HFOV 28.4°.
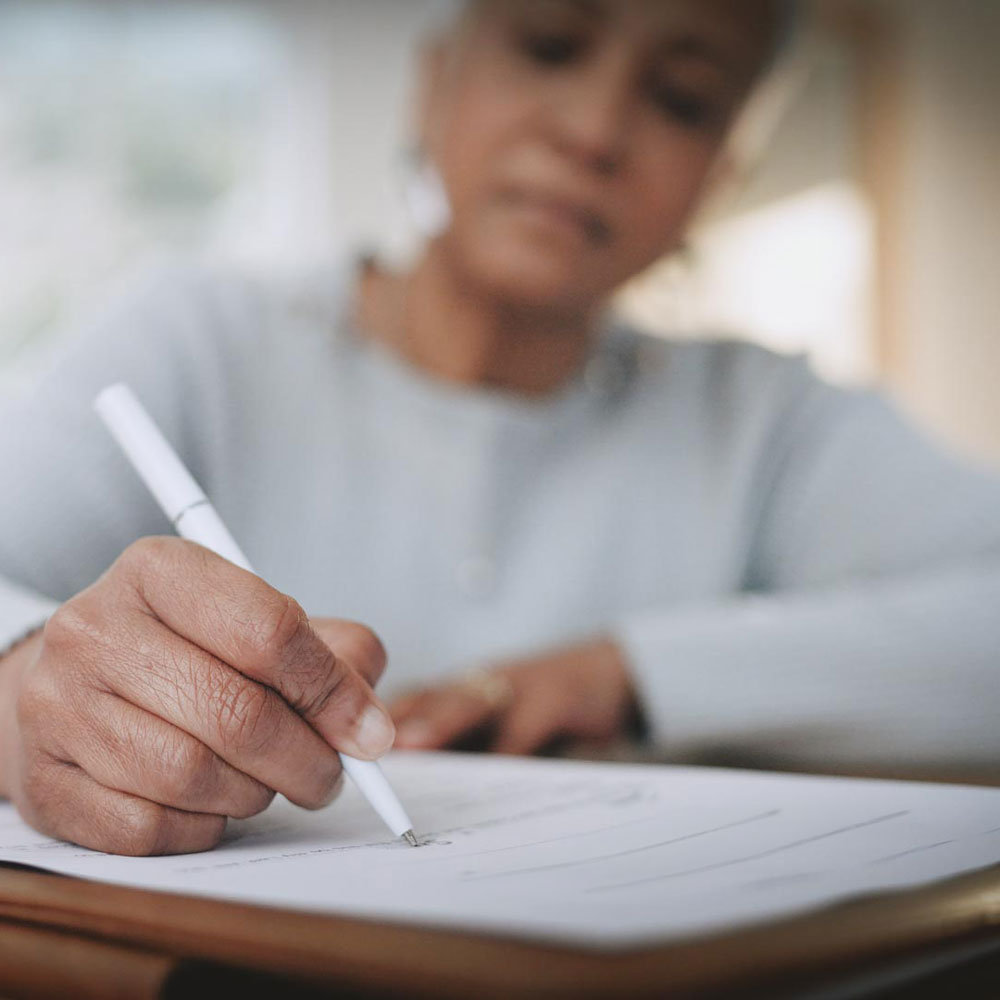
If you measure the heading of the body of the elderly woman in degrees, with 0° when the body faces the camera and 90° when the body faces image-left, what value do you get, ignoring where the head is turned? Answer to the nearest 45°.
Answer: approximately 0°
